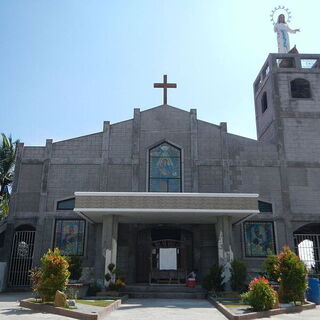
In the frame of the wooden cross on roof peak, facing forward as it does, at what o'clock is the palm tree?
The palm tree is roughly at 4 o'clock from the wooden cross on roof peak.

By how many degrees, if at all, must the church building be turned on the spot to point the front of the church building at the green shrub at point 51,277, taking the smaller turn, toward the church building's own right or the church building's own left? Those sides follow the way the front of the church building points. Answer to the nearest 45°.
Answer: approximately 45° to the church building's own right

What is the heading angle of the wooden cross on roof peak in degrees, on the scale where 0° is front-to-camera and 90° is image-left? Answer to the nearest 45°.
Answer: approximately 0°
